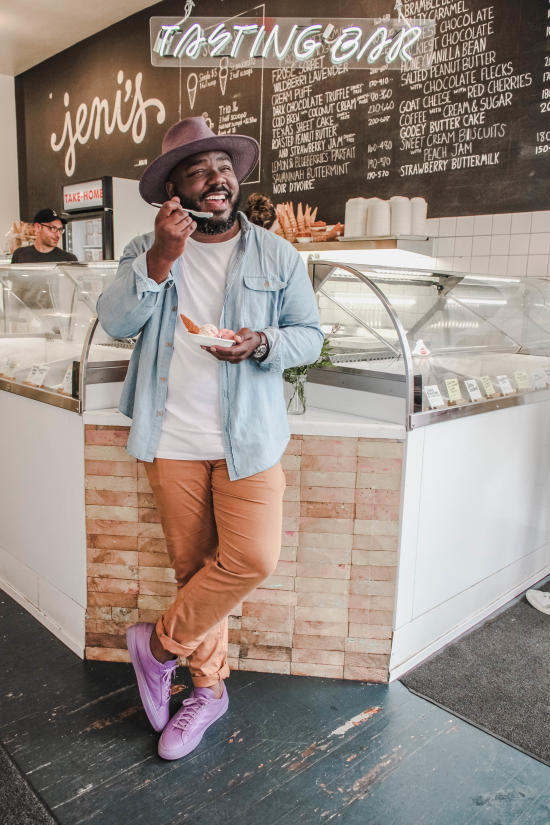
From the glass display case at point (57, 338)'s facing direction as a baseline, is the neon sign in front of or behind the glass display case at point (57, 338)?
behind

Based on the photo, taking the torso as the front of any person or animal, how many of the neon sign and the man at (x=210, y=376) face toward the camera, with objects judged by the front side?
2

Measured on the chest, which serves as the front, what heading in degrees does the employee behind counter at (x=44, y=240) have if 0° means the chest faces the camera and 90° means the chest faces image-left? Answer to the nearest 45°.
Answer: approximately 315°

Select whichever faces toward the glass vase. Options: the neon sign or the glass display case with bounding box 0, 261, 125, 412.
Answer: the neon sign

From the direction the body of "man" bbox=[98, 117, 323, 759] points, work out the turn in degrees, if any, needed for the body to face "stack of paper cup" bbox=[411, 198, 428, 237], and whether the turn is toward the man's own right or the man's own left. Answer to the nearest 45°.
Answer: approximately 135° to the man's own left

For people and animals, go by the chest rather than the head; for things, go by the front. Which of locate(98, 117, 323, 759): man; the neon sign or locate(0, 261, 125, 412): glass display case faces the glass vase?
the neon sign

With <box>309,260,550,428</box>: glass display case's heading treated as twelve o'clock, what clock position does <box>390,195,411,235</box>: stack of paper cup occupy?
The stack of paper cup is roughly at 7 o'clock from the glass display case.

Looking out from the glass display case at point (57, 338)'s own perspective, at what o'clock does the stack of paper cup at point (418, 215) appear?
The stack of paper cup is roughly at 7 o'clock from the glass display case.

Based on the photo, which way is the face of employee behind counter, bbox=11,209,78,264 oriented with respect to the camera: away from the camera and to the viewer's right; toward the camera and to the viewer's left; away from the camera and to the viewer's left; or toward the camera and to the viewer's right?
toward the camera and to the viewer's right

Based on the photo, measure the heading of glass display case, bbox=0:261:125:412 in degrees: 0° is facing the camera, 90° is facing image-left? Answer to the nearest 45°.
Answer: approximately 45°

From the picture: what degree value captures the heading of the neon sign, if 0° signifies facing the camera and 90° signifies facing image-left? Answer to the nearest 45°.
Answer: approximately 0°
